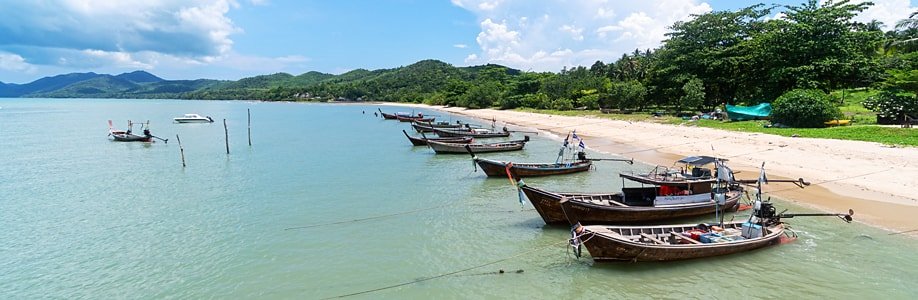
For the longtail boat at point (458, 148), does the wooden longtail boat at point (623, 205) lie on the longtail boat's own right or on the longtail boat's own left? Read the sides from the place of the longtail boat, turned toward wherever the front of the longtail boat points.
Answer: on the longtail boat's own left

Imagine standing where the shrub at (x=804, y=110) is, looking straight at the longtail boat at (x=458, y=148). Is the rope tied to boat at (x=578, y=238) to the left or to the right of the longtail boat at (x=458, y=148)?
left

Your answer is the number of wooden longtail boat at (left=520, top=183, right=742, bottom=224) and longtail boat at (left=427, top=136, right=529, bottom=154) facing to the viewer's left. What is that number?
2

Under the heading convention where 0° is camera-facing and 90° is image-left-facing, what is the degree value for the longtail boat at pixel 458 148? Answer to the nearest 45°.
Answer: approximately 90°

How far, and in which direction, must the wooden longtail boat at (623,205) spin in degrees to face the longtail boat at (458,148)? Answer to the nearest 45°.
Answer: approximately 45° to its right

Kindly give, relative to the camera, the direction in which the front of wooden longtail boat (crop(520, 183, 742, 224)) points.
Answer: facing to the left of the viewer

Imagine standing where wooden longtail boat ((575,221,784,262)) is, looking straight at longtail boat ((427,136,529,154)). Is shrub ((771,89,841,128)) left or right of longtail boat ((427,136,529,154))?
right

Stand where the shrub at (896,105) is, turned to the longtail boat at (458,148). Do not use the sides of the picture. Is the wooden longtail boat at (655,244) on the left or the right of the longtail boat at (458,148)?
left

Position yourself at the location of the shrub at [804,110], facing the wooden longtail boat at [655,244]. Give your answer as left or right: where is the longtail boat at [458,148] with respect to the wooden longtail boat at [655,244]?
right

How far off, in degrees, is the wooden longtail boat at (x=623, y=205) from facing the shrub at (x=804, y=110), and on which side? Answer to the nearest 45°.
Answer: approximately 135° to its right

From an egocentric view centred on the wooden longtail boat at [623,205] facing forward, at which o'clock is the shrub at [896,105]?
The shrub is roughly at 4 o'clock from the wooden longtail boat.
